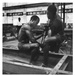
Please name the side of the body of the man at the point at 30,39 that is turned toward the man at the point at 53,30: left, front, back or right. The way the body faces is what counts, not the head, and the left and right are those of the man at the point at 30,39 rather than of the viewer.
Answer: front

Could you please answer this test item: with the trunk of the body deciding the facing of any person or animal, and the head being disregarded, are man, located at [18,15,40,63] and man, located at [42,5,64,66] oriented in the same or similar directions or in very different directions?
very different directions

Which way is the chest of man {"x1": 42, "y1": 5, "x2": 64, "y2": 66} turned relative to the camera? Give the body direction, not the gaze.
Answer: to the viewer's left

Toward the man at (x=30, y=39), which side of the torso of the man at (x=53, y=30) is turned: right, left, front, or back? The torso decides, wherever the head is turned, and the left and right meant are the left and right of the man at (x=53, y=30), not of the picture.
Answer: front

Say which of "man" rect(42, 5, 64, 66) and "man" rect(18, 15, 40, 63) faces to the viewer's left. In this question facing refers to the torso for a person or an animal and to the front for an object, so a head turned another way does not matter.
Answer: "man" rect(42, 5, 64, 66)

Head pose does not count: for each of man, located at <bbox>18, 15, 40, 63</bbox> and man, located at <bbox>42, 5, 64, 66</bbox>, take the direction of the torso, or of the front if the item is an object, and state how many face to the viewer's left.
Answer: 1

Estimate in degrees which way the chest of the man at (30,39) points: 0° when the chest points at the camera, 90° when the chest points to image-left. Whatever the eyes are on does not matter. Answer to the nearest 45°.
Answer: approximately 270°
